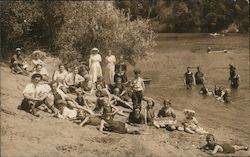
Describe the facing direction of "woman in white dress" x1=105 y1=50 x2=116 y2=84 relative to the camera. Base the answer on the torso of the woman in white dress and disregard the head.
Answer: toward the camera

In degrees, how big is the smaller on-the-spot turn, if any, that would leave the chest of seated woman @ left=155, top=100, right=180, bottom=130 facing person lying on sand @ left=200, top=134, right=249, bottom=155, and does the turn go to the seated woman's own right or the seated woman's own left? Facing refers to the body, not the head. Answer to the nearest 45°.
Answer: approximately 45° to the seated woman's own left

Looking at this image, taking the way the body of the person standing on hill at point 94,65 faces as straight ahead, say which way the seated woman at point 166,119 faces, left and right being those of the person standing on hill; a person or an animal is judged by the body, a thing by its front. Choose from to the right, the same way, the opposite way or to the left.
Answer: the same way

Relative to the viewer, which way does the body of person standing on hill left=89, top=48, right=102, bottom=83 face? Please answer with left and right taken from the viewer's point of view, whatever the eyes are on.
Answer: facing the viewer

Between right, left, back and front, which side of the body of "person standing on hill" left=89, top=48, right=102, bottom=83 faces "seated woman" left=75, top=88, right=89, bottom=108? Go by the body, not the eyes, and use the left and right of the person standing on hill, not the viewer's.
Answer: front

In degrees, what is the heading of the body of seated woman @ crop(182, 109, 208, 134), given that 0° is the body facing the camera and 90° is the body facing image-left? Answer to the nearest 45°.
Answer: approximately 315°

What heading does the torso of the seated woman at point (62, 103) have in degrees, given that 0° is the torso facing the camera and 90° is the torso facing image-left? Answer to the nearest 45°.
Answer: approximately 315°

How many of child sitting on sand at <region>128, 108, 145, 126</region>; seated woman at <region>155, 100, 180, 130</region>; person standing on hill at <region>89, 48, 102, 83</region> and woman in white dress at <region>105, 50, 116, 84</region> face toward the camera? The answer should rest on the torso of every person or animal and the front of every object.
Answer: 4

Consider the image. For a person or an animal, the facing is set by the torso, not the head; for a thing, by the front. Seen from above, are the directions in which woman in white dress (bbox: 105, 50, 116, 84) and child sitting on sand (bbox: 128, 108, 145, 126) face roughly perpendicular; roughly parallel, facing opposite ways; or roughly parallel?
roughly parallel

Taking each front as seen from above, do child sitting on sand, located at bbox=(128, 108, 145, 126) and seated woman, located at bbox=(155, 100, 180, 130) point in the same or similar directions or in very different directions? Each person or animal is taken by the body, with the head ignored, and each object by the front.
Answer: same or similar directions

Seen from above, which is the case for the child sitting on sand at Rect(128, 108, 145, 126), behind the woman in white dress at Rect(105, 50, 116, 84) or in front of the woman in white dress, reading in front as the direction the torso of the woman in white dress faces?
in front

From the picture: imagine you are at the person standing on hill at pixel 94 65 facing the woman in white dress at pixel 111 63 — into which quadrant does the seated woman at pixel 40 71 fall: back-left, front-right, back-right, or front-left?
back-right

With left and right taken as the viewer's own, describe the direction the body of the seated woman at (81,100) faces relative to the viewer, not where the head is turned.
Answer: facing the viewer and to the right of the viewer

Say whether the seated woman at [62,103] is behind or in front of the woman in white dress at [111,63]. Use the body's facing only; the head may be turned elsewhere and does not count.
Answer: in front
